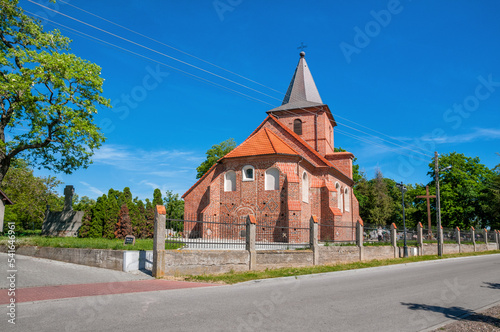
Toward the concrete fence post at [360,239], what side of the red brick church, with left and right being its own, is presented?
right

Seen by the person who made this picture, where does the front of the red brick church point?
facing away from the viewer and to the right of the viewer

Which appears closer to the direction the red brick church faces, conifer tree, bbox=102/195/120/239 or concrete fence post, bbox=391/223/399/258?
the concrete fence post

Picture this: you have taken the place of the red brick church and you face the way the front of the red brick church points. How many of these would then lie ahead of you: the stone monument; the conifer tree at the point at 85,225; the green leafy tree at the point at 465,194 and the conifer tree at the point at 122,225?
1

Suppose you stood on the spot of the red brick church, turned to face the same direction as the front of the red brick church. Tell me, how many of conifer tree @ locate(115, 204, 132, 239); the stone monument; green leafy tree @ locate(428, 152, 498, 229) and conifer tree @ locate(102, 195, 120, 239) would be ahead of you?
1

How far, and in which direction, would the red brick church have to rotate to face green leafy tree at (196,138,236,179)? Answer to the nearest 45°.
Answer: approximately 45° to its left

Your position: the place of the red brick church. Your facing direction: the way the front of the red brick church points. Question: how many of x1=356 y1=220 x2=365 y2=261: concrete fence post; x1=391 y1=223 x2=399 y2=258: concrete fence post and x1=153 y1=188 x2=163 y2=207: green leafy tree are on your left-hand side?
1

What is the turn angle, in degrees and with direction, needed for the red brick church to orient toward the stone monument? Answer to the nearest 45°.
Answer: approximately 135° to its left
